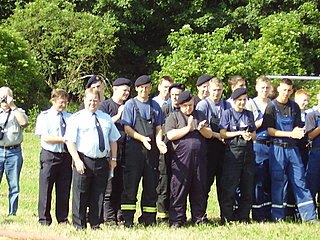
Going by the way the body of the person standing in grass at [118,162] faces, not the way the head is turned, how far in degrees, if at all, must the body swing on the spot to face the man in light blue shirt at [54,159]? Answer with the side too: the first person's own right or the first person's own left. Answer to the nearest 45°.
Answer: approximately 135° to the first person's own right

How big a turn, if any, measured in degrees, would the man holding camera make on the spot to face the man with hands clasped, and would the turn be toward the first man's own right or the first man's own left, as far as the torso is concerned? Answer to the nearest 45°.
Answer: approximately 45° to the first man's own left

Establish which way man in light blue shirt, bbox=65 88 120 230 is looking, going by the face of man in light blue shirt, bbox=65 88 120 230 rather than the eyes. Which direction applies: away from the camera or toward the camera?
toward the camera

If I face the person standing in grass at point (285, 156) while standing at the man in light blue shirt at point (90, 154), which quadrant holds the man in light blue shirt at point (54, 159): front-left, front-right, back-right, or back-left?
back-left

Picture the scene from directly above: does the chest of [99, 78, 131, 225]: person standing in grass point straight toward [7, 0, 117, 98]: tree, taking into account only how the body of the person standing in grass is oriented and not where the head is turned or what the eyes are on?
no

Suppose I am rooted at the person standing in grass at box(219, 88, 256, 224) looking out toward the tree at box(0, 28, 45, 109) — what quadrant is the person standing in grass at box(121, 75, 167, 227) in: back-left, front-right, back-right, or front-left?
front-left

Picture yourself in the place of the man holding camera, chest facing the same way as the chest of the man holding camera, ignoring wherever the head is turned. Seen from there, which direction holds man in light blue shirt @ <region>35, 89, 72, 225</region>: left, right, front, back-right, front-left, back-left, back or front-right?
front-left

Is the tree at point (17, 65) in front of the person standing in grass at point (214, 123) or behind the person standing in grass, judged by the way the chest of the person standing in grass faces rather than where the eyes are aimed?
behind

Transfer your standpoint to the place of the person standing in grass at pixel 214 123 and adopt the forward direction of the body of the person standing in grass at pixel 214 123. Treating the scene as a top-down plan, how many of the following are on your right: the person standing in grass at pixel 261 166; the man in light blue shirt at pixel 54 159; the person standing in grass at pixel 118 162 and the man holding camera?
3

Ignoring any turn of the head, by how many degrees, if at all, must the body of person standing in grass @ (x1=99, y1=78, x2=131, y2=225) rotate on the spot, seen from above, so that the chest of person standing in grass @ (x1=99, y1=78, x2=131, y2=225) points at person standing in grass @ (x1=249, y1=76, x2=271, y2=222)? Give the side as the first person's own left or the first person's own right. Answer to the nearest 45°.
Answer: approximately 45° to the first person's own left

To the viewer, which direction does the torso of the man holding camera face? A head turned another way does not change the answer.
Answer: toward the camera

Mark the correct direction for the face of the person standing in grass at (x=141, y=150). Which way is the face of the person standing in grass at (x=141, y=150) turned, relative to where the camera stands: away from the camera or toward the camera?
toward the camera

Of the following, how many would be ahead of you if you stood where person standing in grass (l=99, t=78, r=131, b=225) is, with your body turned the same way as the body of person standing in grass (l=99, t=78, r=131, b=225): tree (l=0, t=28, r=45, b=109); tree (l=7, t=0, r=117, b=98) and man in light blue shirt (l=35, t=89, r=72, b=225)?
0

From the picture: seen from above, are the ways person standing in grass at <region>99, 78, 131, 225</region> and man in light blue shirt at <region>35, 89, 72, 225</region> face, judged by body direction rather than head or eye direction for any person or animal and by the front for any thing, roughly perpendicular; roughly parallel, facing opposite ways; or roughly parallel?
roughly parallel

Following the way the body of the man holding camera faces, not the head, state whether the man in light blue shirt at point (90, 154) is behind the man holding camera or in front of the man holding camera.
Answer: in front

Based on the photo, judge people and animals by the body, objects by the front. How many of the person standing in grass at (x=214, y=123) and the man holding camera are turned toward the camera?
2

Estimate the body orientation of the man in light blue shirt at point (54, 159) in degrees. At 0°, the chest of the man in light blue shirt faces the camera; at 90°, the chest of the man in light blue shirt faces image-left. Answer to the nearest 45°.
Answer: approximately 315°
